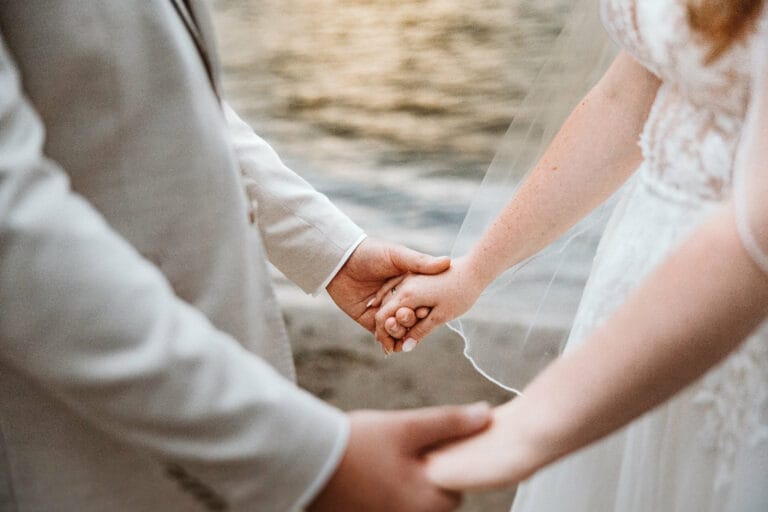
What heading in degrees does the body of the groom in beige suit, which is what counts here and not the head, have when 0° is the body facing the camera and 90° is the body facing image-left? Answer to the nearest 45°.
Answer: approximately 270°
